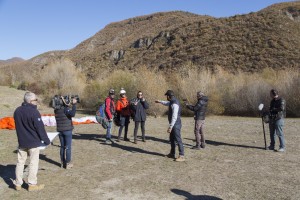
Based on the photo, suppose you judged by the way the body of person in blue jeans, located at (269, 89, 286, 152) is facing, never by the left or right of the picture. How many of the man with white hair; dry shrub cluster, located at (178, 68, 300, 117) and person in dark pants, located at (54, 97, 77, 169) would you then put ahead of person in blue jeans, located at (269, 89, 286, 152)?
2

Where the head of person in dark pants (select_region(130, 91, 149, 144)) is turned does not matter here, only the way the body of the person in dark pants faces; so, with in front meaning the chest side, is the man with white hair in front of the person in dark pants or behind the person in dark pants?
in front

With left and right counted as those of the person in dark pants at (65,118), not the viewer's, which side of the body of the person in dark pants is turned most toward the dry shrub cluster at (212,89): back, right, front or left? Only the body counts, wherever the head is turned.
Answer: front

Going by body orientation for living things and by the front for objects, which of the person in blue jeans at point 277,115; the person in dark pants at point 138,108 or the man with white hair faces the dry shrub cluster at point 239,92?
the man with white hair

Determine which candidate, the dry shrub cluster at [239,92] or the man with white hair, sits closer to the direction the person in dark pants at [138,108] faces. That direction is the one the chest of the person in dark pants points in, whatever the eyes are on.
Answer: the man with white hair

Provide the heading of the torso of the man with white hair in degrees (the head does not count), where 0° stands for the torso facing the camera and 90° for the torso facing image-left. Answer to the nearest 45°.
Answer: approximately 225°

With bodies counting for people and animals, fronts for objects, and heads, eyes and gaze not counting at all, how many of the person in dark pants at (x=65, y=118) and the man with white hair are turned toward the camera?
0

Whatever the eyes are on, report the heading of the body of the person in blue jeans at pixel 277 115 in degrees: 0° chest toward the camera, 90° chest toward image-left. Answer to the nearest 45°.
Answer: approximately 45°

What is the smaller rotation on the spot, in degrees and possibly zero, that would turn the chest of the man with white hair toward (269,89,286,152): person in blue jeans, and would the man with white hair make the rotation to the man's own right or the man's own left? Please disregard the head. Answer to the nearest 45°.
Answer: approximately 45° to the man's own right

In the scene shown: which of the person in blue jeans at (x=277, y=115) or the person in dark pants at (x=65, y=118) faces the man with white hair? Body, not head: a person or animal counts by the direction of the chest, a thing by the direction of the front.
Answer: the person in blue jeans at (x=277, y=115)

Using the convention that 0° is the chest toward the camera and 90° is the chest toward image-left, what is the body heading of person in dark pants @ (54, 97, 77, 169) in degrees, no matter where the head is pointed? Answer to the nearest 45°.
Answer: approximately 225°

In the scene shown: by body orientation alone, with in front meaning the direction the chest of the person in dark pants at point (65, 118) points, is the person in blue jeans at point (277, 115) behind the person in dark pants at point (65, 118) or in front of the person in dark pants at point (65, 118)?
in front
